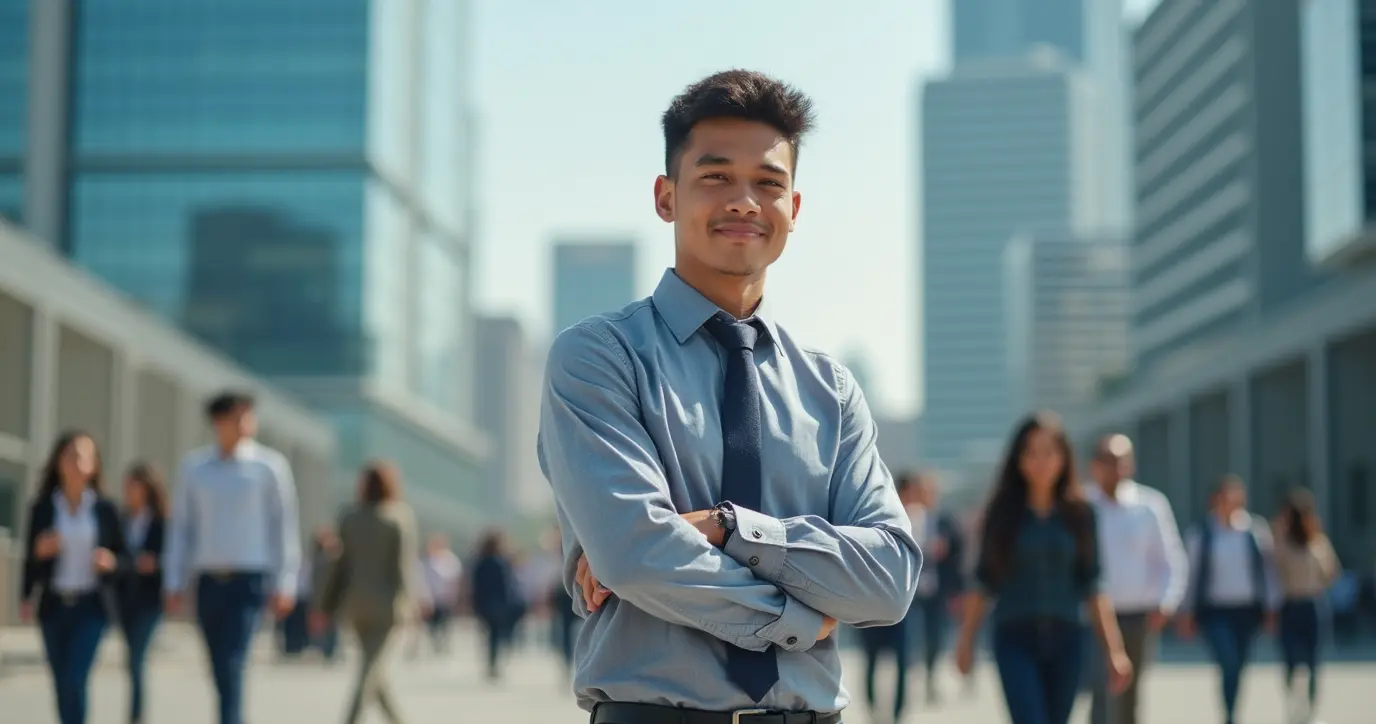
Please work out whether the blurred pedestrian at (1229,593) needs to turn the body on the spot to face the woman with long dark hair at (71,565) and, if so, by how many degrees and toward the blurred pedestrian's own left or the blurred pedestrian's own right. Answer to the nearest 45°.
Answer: approximately 45° to the blurred pedestrian's own right

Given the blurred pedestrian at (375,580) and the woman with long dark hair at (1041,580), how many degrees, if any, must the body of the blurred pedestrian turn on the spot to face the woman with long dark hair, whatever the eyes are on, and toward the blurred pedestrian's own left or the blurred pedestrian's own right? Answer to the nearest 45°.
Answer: approximately 135° to the blurred pedestrian's own right

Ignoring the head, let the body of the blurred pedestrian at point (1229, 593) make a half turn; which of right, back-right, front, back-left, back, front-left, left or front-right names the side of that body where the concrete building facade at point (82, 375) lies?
front-left

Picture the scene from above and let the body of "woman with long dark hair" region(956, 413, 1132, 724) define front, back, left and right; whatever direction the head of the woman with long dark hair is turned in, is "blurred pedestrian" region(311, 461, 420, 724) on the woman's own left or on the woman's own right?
on the woman's own right

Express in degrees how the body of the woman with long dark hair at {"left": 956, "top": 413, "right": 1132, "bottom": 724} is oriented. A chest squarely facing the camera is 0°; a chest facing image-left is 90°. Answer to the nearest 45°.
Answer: approximately 0°

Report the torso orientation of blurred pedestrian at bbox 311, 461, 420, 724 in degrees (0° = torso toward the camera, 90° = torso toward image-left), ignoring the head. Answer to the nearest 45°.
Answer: approximately 180°
